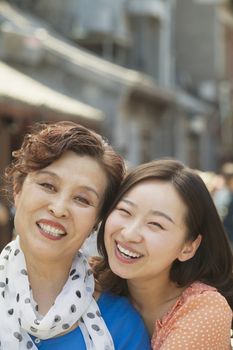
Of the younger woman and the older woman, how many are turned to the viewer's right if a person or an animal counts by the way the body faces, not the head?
0

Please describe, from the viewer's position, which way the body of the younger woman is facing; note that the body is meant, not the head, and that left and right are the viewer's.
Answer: facing the viewer and to the left of the viewer

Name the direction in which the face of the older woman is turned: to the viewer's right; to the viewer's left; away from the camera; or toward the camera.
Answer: toward the camera

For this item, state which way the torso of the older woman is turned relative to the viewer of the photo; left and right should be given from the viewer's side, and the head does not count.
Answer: facing the viewer

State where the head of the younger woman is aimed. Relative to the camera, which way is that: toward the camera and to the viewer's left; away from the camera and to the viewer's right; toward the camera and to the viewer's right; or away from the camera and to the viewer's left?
toward the camera and to the viewer's left
